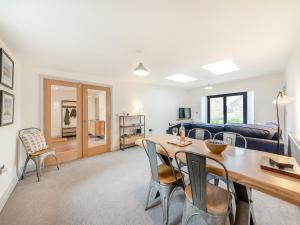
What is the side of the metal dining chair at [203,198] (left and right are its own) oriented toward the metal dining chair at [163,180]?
left

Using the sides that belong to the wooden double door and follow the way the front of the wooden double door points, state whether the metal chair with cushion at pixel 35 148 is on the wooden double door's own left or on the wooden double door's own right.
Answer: on the wooden double door's own right

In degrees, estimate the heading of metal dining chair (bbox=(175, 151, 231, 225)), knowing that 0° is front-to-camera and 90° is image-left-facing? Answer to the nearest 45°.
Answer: approximately 225°

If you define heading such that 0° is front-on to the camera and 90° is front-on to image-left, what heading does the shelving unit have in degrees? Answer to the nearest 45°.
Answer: approximately 315°

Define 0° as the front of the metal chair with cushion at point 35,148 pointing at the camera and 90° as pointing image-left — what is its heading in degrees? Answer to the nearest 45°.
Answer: approximately 315°
